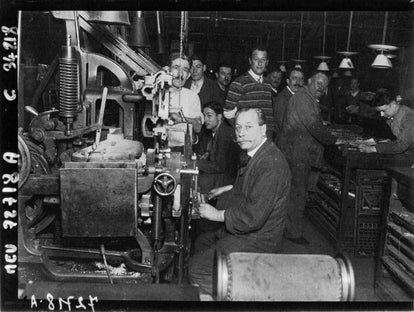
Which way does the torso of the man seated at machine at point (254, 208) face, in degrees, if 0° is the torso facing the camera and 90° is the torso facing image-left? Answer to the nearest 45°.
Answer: approximately 90°

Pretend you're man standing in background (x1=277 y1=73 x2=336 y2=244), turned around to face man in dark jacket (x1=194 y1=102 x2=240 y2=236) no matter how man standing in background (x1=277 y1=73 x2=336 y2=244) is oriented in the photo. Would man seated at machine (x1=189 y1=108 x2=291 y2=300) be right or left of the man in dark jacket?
left

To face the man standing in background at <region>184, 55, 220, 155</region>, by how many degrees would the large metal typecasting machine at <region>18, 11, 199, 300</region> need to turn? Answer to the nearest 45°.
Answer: approximately 45° to its left

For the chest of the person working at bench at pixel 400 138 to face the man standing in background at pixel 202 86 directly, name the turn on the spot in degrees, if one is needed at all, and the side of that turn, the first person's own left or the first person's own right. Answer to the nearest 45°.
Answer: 0° — they already face them

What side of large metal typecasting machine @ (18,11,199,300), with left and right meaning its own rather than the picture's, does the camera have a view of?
right

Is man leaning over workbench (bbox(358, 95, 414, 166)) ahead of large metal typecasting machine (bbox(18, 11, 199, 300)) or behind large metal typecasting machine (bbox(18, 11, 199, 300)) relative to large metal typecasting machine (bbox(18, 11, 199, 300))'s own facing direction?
ahead

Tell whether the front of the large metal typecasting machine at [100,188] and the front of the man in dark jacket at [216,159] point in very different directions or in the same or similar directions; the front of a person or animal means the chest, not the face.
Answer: very different directions

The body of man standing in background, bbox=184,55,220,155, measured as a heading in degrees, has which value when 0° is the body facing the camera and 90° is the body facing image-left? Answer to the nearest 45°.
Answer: approximately 45°

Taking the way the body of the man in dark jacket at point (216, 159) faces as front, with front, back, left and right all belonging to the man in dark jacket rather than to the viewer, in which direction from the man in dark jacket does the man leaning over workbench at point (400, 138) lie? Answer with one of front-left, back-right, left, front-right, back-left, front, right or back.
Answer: back

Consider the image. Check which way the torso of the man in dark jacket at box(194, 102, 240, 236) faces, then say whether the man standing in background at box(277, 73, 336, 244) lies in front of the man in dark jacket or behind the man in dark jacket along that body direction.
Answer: behind

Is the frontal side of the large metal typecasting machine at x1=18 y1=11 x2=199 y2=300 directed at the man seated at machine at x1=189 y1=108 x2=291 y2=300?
yes
